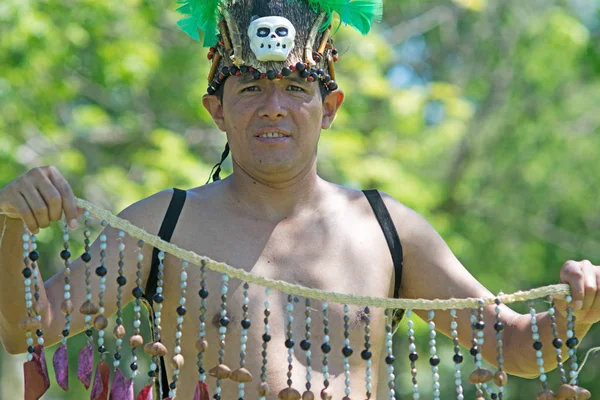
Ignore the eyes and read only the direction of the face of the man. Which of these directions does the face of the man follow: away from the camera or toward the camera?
toward the camera

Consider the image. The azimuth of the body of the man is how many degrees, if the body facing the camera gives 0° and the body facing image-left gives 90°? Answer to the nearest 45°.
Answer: approximately 0°
